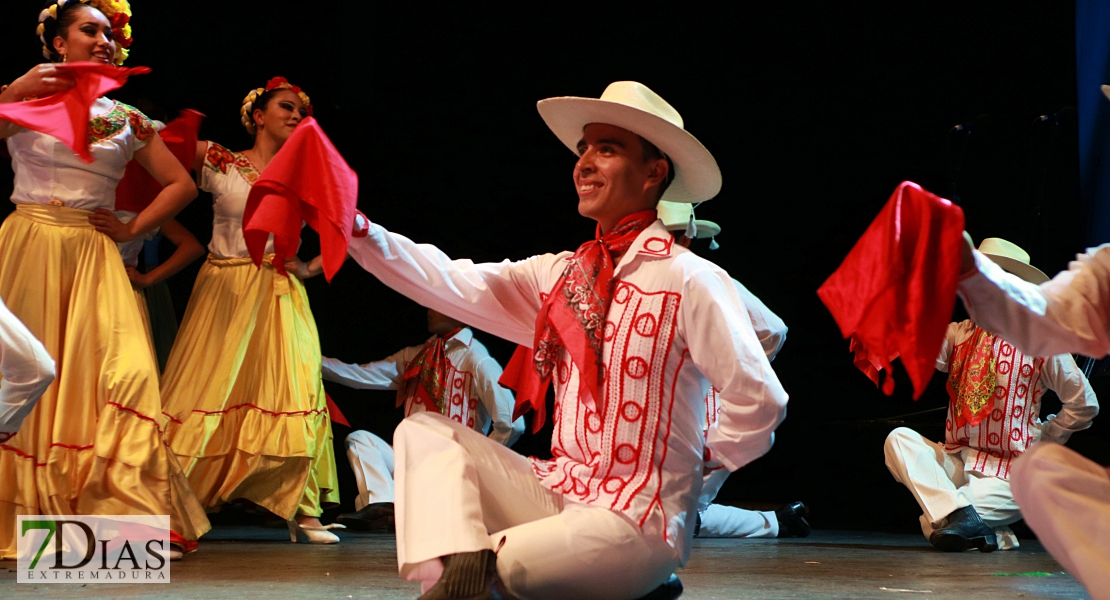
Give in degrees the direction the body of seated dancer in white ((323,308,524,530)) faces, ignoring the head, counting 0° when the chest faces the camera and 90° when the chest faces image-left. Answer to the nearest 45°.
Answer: approximately 45°

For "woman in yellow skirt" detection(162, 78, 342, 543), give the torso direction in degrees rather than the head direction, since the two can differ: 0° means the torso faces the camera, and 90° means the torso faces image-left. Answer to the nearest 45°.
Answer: approximately 315°

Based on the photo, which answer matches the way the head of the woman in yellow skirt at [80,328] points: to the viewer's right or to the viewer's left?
to the viewer's right

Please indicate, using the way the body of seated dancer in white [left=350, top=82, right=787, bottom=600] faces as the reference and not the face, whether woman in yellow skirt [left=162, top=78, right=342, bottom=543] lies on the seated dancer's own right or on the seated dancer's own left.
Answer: on the seated dancer's own right

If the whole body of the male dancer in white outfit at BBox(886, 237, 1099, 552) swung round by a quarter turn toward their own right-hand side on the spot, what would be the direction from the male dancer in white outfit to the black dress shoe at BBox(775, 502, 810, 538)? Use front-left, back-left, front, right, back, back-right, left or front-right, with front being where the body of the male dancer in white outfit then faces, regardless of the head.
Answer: front-left

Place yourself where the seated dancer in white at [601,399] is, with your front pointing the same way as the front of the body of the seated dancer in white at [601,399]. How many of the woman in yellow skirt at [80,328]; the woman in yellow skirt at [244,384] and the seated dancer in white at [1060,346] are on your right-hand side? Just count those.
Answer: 2

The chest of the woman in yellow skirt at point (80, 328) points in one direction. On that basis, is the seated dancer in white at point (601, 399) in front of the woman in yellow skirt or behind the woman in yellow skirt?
in front

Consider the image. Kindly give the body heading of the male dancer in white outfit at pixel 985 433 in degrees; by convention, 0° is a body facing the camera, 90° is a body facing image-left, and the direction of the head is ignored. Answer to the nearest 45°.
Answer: approximately 45°

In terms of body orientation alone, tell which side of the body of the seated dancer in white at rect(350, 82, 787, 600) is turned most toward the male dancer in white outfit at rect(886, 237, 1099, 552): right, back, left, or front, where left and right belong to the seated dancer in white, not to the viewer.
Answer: back

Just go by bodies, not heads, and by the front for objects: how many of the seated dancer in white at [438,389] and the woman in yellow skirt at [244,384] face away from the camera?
0

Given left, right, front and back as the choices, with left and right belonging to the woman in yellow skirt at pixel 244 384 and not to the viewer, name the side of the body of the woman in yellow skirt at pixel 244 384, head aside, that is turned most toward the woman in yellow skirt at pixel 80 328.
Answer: right

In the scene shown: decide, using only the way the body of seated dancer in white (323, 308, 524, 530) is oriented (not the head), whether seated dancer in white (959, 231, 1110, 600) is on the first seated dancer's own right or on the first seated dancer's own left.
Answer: on the first seated dancer's own left
